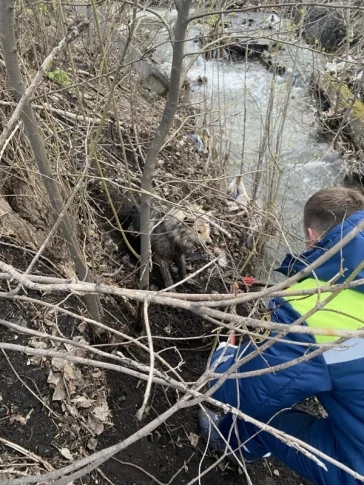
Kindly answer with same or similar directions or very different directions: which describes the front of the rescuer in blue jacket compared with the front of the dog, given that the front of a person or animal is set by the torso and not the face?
very different directions

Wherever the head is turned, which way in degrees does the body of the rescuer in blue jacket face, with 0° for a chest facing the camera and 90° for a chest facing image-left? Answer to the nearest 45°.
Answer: approximately 135°

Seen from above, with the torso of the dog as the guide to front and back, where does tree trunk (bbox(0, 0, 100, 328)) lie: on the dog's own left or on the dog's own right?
on the dog's own right

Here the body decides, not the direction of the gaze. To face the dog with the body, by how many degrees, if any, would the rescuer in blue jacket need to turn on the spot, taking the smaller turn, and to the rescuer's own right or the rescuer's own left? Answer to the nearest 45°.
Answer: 0° — they already face it

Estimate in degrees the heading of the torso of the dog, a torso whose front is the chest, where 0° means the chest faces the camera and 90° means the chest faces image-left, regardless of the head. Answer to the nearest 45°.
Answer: approximately 315°
